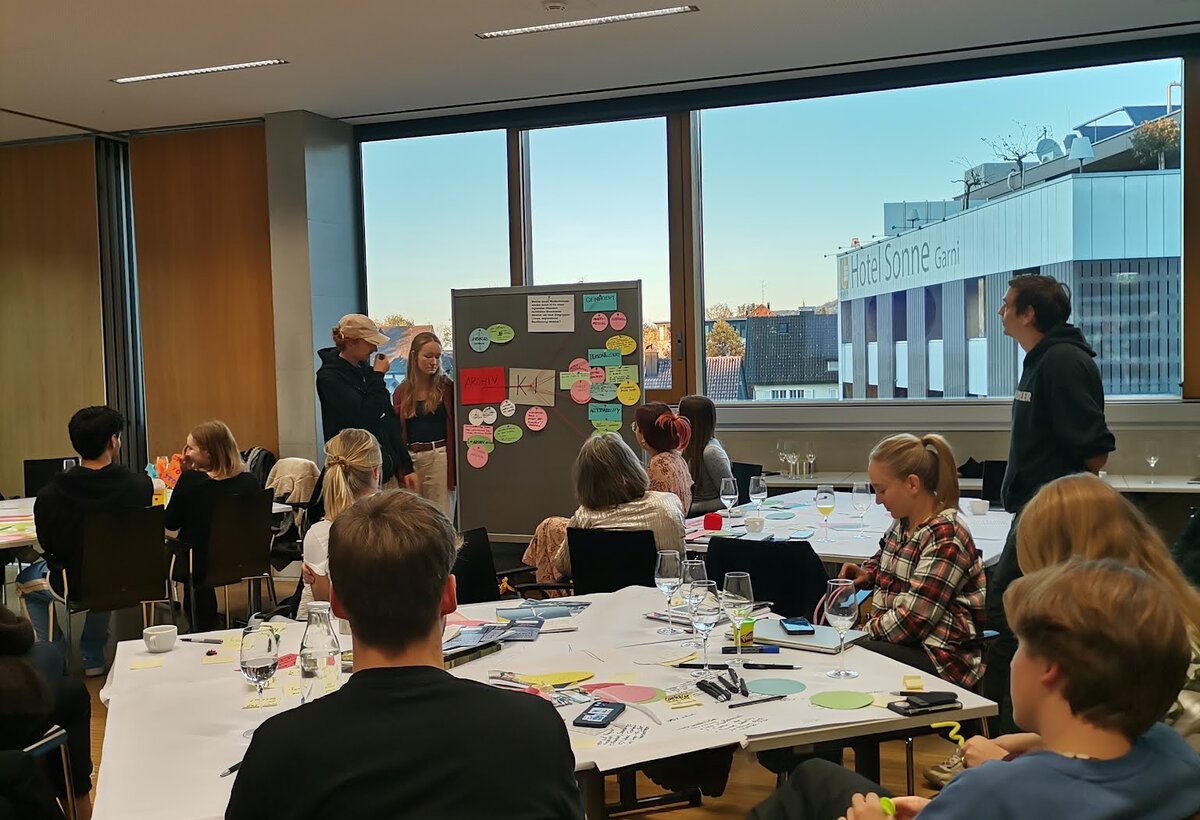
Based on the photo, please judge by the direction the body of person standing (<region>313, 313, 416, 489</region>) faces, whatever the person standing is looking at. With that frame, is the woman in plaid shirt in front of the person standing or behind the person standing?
in front

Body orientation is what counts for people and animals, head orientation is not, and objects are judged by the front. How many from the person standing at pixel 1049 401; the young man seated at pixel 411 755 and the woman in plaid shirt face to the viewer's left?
2

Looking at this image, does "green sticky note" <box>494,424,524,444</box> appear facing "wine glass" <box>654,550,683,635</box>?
yes

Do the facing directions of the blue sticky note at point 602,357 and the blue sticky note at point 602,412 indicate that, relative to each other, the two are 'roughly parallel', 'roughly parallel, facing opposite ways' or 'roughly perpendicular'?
roughly parallel

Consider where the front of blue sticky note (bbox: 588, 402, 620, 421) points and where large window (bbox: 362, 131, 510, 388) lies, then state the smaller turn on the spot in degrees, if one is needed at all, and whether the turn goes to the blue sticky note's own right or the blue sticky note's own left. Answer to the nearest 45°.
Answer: approximately 135° to the blue sticky note's own right

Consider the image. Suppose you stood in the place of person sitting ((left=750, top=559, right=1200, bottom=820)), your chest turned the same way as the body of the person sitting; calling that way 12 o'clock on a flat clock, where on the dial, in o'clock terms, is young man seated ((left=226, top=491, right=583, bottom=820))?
The young man seated is roughly at 10 o'clock from the person sitting.

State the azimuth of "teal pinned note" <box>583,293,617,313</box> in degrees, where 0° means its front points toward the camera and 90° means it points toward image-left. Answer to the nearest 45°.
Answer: approximately 0°

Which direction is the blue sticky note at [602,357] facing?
toward the camera

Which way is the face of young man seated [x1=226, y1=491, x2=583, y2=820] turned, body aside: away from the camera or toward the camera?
away from the camera

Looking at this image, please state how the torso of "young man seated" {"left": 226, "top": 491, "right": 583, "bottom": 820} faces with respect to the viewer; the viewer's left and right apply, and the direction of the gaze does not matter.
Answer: facing away from the viewer

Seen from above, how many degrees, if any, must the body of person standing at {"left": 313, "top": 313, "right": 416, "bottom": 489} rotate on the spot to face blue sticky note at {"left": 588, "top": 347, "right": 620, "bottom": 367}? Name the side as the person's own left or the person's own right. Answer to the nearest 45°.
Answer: approximately 45° to the person's own left

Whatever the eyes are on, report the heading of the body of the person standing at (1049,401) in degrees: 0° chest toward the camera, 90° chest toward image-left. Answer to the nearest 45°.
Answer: approximately 90°

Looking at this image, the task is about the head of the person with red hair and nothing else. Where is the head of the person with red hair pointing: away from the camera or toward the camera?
away from the camera
